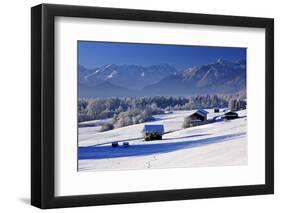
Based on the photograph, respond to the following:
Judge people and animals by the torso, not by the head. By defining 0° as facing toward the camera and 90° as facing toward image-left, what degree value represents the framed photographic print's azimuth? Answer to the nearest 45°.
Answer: approximately 315°
